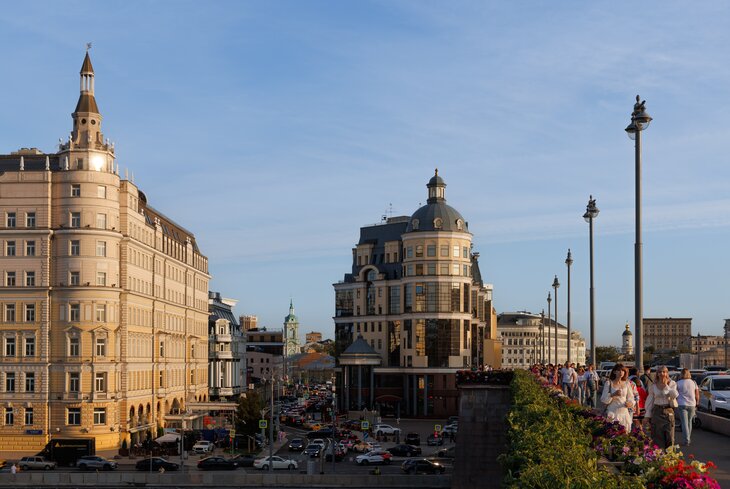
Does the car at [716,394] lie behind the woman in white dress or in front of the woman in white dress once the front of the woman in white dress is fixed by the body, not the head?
behind

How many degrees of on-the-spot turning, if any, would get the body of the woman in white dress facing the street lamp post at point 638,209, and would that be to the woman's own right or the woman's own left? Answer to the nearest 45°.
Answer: approximately 180°

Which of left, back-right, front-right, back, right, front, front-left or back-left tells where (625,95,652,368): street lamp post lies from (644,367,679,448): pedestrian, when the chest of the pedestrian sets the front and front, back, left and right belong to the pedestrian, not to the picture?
back
